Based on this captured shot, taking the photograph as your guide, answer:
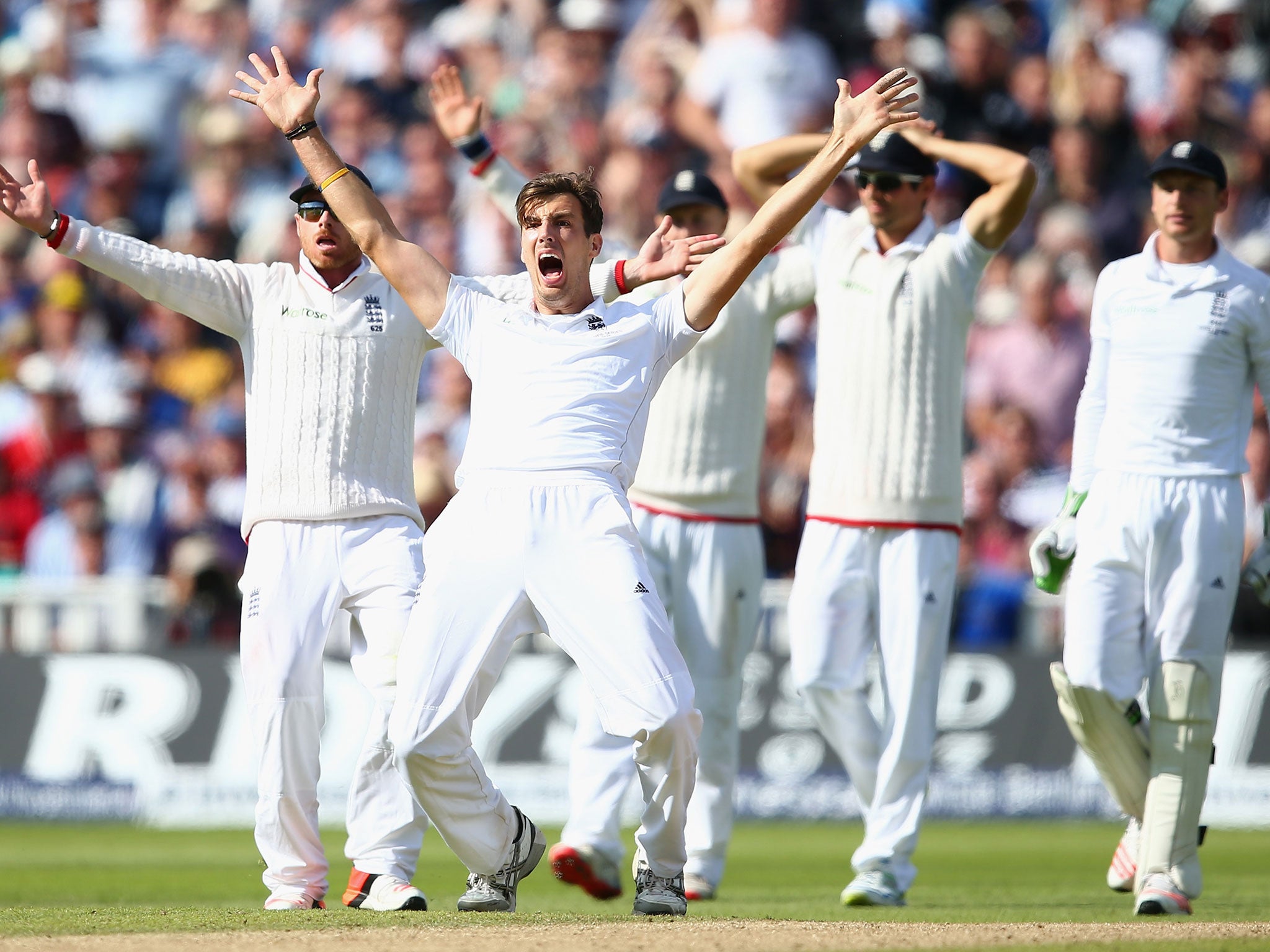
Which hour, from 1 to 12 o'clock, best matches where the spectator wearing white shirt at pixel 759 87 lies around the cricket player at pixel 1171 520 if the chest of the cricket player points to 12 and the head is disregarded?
The spectator wearing white shirt is roughly at 5 o'clock from the cricket player.

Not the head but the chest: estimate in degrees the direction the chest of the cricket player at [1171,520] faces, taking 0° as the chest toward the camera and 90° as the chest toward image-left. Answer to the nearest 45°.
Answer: approximately 0°

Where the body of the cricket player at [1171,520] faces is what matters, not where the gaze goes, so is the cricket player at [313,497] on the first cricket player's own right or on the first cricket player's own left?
on the first cricket player's own right

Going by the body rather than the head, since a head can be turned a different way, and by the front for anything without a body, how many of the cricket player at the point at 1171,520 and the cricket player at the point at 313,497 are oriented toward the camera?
2

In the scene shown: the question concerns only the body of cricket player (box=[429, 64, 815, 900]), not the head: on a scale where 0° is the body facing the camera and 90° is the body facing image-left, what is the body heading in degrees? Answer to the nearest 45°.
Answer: approximately 0°

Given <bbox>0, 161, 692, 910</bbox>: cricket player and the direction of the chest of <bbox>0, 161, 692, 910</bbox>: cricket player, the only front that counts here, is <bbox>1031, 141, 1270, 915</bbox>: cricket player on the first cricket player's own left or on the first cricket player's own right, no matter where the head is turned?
on the first cricket player's own left

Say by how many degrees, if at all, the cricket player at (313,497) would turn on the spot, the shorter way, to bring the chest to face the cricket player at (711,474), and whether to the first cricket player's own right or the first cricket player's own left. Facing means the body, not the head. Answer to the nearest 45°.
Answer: approximately 135° to the first cricket player's own left

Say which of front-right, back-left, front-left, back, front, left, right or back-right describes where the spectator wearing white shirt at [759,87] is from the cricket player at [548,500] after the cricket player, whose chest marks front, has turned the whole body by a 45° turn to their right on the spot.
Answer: back-right
